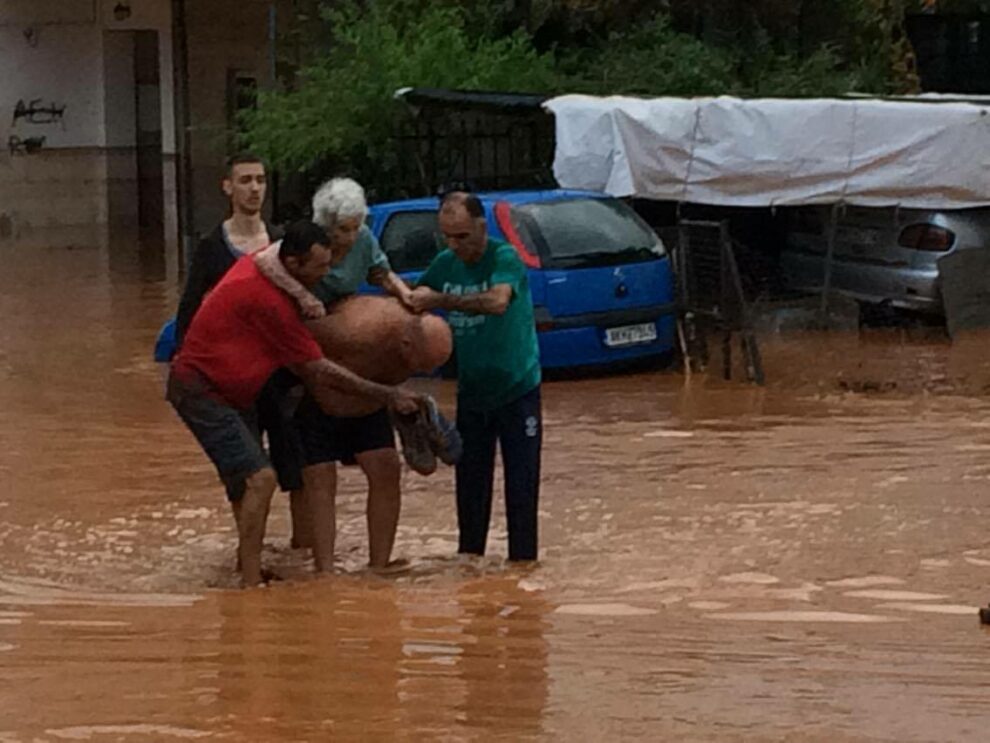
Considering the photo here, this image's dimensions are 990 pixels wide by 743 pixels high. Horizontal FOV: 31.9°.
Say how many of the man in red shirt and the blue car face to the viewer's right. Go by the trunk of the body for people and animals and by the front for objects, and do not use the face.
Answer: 1

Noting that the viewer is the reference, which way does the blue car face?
facing away from the viewer and to the left of the viewer

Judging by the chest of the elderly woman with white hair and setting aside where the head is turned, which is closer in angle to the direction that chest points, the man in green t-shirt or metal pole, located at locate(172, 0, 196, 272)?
the man in green t-shirt

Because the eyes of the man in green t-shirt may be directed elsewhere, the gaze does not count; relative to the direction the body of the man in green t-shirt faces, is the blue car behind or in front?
behind

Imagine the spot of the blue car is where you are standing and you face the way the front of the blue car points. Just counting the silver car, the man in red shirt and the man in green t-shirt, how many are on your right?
1

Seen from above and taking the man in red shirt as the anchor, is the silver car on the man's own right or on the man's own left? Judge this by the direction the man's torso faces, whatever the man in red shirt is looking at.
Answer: on the man's own left

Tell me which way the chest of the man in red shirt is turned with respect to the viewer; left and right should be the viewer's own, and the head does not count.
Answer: facing to the right of the viewer

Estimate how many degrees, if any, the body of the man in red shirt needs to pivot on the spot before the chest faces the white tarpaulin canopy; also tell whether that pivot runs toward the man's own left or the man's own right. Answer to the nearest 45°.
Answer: approximately 45° to the man's own left

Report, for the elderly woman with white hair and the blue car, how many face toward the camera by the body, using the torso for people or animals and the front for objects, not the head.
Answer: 1

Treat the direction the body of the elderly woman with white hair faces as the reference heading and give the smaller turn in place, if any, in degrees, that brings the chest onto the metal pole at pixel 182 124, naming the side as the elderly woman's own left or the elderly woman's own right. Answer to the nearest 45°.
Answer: approximately 180°

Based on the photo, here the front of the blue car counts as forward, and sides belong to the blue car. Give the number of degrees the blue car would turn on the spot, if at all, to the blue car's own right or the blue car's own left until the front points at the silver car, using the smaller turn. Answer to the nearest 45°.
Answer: approximately 90° to the blue car's own right

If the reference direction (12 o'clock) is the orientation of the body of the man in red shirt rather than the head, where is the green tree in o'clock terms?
The green tree is roughly at 9 o'clock from the man in red shirt.
